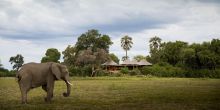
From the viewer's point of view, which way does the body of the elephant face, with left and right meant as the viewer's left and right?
facing to the right of the viewer
